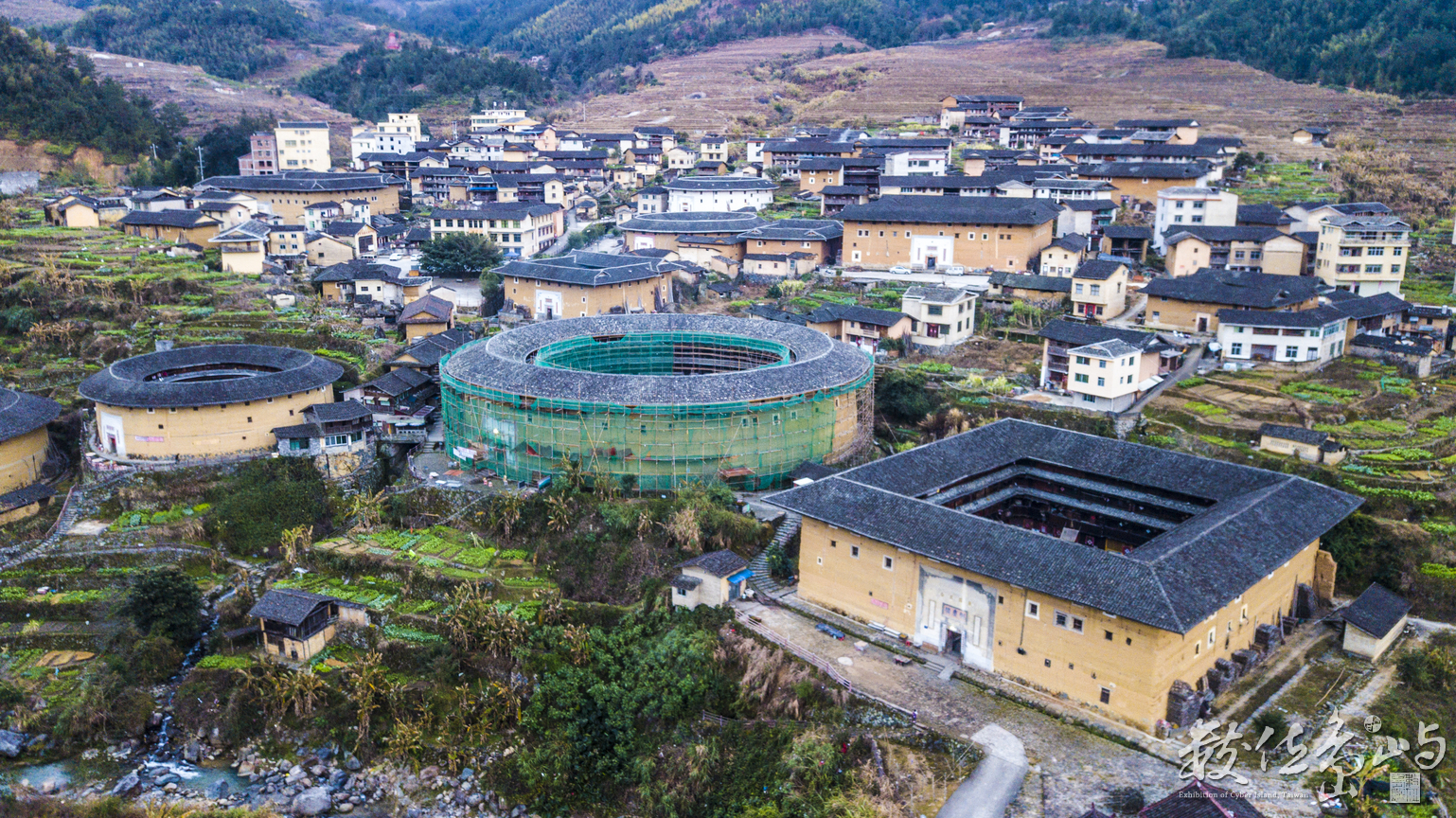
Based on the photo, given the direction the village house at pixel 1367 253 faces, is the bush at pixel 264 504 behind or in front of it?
in front

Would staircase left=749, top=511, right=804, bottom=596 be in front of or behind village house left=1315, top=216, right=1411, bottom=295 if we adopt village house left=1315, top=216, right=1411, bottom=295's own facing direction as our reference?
in front

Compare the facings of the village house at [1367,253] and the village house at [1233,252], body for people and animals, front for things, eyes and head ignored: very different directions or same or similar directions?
same or similar directions

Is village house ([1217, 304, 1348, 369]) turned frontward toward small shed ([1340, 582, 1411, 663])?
yes

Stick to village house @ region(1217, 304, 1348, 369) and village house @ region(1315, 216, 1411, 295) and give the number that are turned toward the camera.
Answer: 2

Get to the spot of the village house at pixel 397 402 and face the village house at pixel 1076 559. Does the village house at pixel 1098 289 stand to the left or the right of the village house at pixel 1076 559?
left

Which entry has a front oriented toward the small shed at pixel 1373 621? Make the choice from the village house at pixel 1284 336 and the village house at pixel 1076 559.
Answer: the village house at pixel 1284 336

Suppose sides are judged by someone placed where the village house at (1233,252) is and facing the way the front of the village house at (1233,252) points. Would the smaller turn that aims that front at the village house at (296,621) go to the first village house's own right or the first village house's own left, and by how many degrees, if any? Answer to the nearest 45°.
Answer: approximately 45° to the first village house's own right

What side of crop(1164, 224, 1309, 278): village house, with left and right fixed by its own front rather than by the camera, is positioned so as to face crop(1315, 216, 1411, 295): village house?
left

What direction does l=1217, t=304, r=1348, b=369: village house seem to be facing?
toward the camera

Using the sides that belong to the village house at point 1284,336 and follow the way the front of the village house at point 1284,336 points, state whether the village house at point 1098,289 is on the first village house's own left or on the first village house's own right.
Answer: on the first village house's own right

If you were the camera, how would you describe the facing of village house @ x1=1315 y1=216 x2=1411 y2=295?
facing the viewer

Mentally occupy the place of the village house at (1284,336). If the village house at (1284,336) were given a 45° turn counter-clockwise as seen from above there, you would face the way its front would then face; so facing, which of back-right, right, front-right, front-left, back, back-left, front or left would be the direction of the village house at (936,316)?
back-right

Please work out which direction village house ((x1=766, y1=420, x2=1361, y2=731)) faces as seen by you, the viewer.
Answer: facing the viewer and to the left of the viewer

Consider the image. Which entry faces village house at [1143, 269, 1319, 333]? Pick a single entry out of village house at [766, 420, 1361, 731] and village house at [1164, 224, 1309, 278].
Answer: village house at [1164, 224, 1309, 278]

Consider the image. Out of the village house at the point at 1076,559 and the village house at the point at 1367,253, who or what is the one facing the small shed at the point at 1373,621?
the village house at the point at 1367,253

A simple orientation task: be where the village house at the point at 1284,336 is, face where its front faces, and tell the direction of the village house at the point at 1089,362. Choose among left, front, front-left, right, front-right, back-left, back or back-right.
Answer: front-right

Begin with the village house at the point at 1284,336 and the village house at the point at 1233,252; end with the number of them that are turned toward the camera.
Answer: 2
